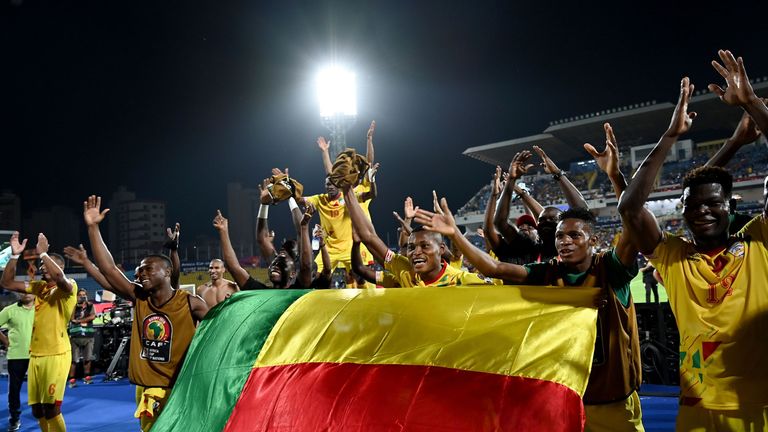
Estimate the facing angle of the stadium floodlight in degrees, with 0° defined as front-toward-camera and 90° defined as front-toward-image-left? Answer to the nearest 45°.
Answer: approximately 0°

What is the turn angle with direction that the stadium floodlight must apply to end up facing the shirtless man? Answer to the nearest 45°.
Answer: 0° — it already faces them

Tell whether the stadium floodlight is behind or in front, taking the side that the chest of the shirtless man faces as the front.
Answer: behind

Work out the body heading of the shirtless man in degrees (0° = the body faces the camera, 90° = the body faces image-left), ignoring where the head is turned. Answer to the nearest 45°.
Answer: approximately 0°
